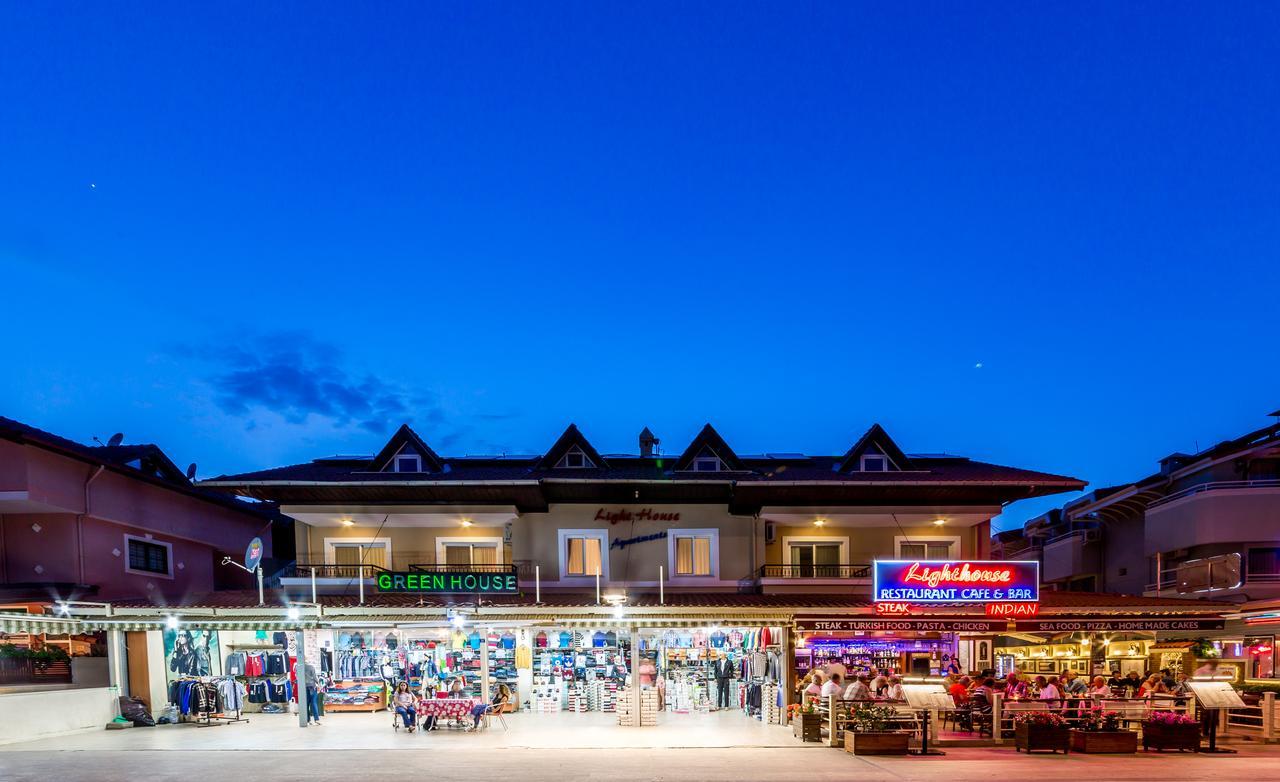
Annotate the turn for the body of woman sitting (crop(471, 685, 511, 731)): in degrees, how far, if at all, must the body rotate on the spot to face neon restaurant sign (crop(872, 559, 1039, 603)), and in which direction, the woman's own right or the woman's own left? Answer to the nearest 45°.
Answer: approximately 180°

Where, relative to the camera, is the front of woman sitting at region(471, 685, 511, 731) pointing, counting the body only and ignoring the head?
to the viewer's left

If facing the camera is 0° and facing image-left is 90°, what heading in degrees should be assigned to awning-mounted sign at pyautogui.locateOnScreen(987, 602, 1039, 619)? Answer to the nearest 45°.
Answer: approximately 0°

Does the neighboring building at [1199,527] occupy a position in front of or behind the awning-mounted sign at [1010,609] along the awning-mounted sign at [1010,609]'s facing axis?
behind

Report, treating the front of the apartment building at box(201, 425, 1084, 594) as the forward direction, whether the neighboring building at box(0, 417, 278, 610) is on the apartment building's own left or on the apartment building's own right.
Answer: on the apartment building's own right

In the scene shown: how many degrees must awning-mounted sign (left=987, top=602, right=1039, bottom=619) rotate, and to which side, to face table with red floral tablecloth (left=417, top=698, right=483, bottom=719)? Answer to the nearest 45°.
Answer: approximately 45° to its right

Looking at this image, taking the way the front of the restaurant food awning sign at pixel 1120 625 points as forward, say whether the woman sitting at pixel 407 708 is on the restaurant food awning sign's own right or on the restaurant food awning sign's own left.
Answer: on the restaurant food awning sign's own right

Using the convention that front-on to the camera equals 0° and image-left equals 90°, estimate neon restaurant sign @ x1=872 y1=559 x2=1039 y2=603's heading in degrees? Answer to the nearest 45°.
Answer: approximately 0°
